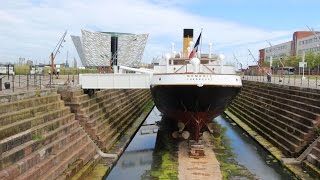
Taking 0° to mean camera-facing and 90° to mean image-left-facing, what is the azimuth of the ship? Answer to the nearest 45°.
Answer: approximately 180°
